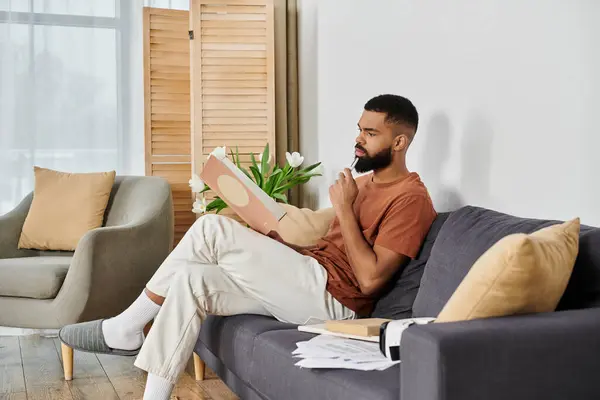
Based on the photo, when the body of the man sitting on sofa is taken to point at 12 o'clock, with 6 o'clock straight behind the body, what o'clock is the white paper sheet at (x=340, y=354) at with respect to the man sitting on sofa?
The white paper sheet is roughly at 9 o'clock from the man sitting on sofa.

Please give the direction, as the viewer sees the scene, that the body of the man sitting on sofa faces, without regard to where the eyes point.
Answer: to the viewer's left

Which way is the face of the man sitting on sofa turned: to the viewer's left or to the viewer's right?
to the viewer's left

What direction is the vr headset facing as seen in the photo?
to the viewer's left

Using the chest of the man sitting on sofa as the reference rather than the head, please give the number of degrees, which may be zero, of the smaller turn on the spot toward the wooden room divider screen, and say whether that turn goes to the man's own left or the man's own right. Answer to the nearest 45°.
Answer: approximately 90° to the man's own right

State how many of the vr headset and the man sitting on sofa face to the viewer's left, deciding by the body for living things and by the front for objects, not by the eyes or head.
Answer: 2

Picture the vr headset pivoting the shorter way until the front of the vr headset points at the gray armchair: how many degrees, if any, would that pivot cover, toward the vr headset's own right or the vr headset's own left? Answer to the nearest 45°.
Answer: approximately 45° to the vr headset's own right
